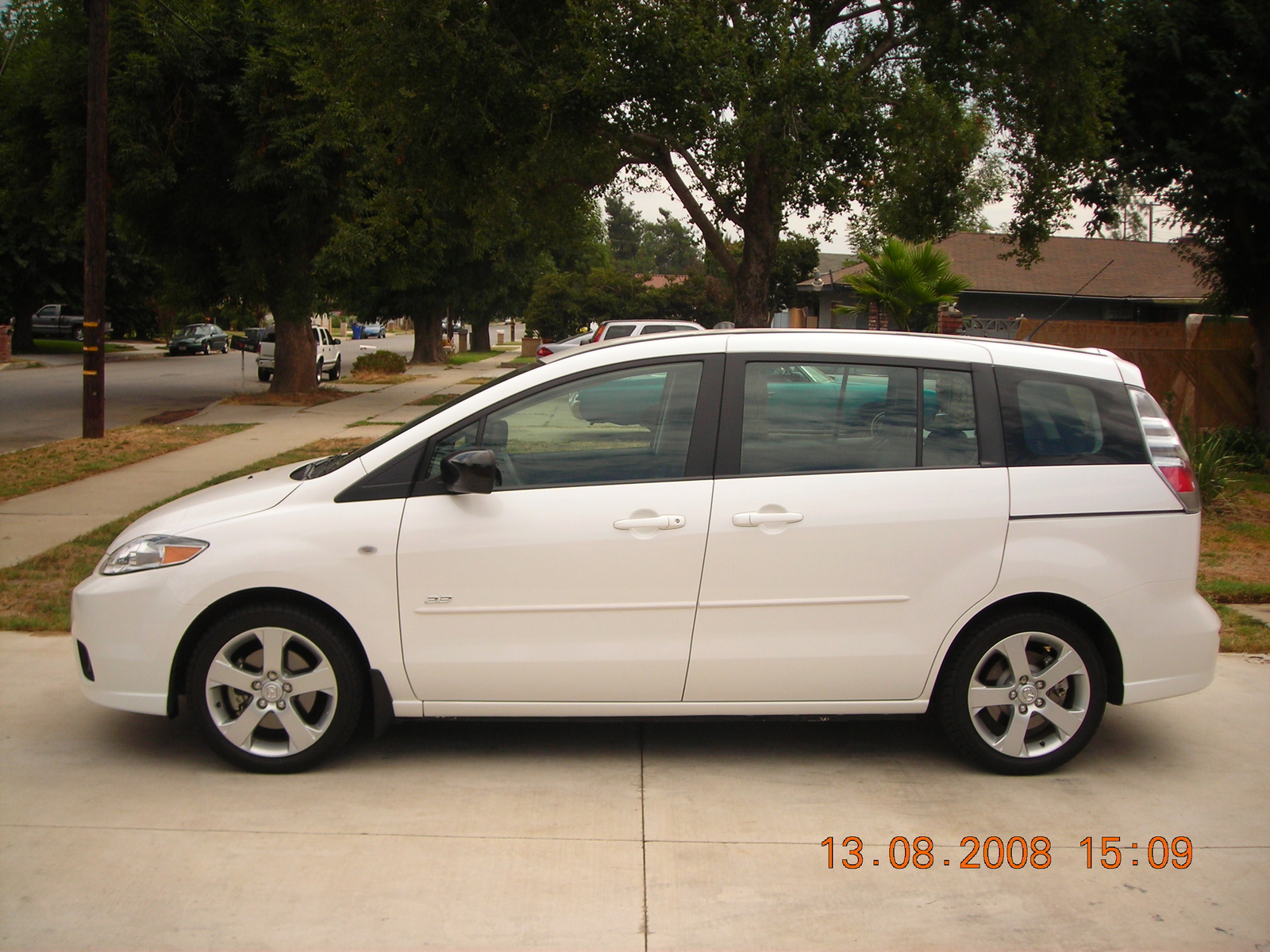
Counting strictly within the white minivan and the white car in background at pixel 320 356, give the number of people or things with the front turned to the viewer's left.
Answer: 1

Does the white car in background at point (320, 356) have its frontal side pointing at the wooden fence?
no

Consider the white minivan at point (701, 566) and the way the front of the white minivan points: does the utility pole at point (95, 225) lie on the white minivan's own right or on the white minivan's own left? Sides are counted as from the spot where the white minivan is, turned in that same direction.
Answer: on the white minivan's own right

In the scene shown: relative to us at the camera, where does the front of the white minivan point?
facing to the left of the viewer

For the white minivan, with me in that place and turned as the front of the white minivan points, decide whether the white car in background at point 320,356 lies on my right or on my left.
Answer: on my right

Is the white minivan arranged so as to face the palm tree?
no

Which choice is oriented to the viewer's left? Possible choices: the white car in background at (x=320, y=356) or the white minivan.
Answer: the white minivan

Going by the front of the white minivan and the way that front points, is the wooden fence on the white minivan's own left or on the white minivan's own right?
on the white minivan's own right
